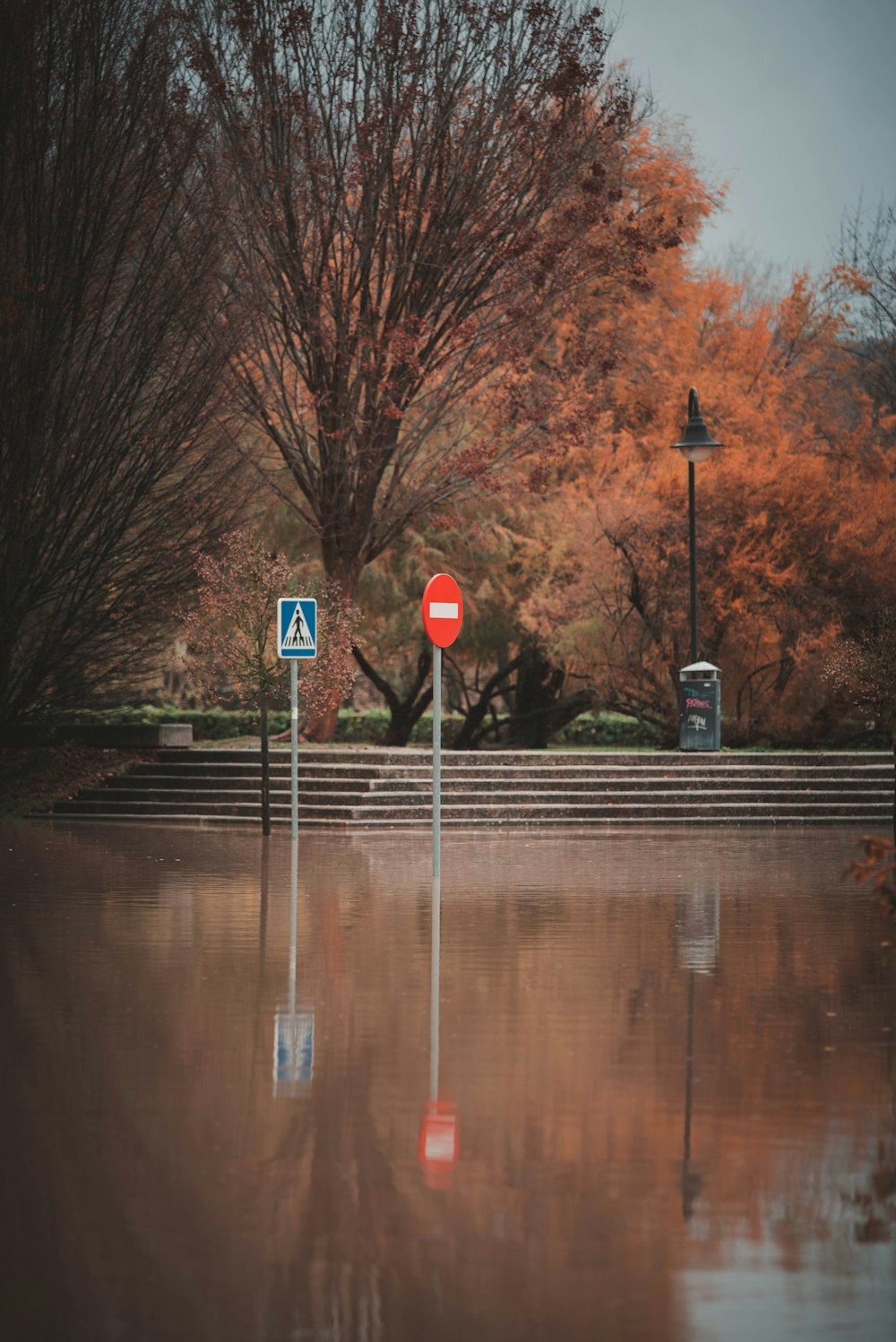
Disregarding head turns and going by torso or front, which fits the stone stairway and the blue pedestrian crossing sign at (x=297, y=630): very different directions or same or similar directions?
same or similar directions

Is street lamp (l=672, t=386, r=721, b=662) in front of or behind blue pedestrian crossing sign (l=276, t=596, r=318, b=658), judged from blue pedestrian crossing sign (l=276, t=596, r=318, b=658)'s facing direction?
behind

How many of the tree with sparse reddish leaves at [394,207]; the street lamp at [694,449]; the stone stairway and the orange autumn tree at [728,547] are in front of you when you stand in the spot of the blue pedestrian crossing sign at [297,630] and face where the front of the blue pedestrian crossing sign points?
0

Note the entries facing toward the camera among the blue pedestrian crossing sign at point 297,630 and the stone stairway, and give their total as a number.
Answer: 2

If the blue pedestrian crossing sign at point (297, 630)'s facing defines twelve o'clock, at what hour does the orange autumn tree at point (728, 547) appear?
The orange autumn tree is roughly at 7 o'clock from the blue pedestrian crossing sign.

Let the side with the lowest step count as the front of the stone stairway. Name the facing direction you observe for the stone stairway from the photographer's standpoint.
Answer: facing the viewer

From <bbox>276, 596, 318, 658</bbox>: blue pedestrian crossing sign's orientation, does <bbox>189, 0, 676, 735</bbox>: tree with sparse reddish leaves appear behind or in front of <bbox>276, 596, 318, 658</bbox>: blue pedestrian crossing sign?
behind

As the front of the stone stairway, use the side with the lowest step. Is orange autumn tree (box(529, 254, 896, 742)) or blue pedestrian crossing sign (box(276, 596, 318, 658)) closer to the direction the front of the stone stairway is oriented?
the blue pedestrian crossing sign

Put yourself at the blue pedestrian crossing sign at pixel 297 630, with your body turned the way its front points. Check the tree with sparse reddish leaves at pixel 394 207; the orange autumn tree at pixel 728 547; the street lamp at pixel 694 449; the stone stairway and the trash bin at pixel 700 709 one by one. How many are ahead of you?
0

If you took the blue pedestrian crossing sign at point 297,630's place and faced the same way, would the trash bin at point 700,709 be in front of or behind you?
behind

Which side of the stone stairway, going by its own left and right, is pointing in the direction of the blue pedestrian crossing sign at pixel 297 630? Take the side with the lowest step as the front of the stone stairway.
front
